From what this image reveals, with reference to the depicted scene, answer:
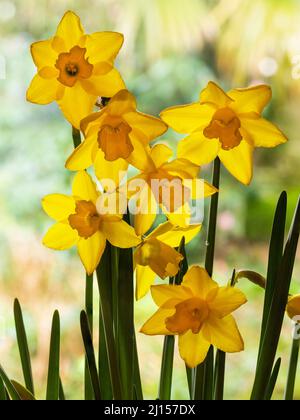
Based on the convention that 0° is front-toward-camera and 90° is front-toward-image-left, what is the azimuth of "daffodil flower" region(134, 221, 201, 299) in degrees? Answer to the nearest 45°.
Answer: approximately 315°
